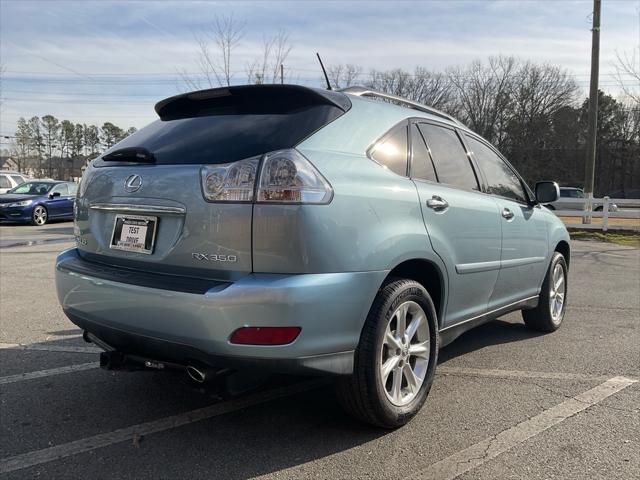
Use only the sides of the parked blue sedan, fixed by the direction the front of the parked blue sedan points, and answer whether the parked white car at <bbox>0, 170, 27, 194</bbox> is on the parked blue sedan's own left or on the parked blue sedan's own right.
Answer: on the parked blue sedan's own right

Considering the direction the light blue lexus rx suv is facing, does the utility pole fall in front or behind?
in front

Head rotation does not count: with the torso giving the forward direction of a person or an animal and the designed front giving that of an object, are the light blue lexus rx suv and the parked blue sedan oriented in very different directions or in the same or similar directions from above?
very different directions

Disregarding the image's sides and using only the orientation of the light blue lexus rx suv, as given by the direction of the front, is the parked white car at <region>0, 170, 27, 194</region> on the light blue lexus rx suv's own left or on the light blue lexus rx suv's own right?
on the light blue lexus rx suv's own left

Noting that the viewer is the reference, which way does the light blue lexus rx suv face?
facing away from the viewer and to the right of the viewer

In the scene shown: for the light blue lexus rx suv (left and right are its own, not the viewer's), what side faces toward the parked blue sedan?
left

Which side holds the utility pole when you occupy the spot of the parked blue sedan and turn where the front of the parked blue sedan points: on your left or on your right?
on your left
